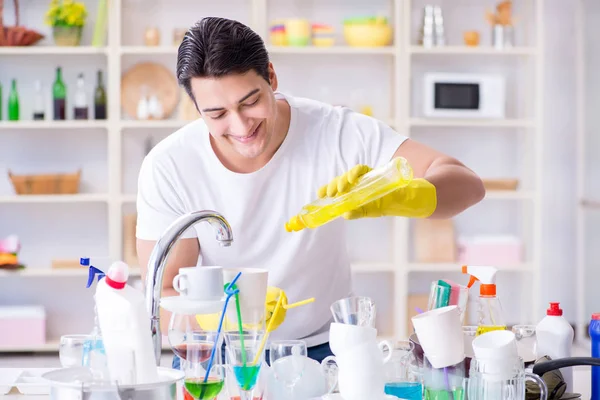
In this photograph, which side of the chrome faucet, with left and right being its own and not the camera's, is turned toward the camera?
right

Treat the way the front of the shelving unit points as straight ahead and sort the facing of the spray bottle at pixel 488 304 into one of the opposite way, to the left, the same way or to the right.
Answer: to the right

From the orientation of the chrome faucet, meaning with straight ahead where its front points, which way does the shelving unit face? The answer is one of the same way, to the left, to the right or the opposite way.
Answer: to the right

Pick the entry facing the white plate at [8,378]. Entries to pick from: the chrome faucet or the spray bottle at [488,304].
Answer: the spray bottle

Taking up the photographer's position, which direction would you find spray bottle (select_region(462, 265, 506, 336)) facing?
facing to the left of the viewer

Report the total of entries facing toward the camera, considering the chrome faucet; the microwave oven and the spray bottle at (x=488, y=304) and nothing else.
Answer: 1

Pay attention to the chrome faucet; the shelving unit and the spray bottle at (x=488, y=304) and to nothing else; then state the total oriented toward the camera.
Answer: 1

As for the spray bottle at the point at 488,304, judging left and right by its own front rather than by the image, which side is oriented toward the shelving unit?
right
